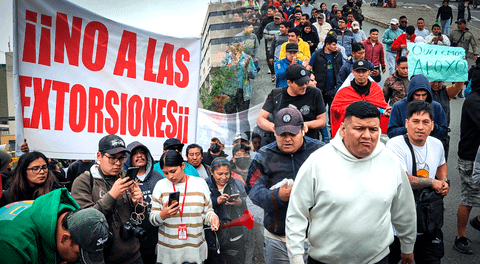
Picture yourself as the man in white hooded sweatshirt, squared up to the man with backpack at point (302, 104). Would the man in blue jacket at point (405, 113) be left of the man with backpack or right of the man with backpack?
right

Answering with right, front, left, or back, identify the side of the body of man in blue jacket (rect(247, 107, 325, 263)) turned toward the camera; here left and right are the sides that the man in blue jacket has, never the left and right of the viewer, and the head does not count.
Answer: front

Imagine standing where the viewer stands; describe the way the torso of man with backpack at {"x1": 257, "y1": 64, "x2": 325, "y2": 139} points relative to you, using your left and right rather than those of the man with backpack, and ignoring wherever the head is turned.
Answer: facing the viewer

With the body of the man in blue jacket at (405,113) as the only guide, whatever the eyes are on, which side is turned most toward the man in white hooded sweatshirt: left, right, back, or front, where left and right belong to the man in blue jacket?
front

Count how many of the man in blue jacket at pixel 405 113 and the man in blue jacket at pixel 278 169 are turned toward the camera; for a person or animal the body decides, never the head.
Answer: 2

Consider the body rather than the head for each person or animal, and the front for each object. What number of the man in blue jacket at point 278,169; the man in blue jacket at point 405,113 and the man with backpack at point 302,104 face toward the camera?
3

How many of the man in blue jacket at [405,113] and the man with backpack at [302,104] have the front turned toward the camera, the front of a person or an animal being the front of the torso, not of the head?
2

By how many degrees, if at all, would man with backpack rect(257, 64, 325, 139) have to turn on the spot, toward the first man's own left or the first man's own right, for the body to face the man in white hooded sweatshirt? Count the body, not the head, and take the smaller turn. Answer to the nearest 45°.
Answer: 0° — they already face them

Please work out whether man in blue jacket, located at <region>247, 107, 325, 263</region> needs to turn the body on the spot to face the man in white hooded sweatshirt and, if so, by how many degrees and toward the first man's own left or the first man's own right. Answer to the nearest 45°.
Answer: approximately 45° to the first man's own left
